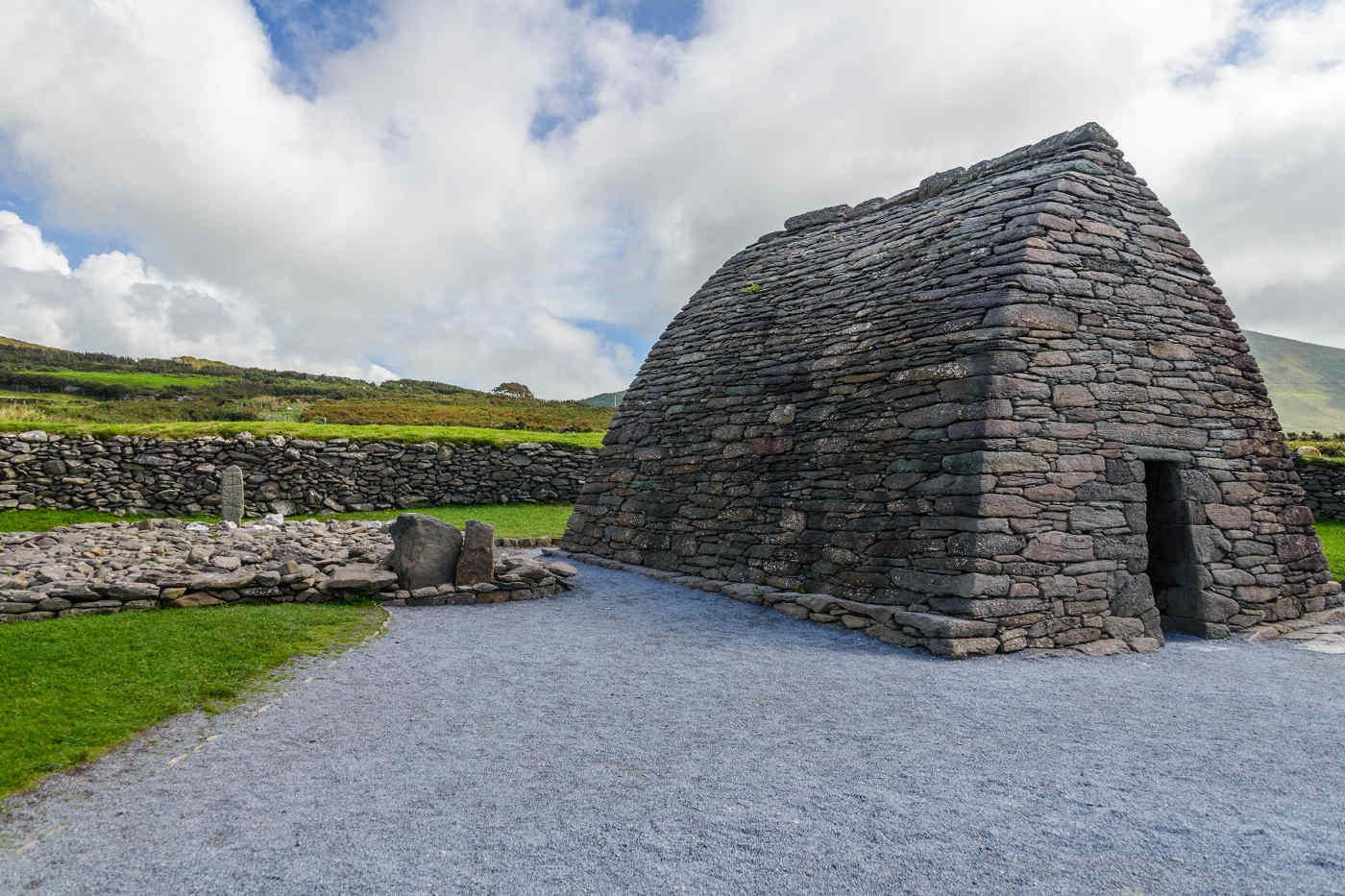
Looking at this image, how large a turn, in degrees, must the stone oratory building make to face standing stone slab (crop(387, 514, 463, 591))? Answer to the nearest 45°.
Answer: approximately 135° to its right

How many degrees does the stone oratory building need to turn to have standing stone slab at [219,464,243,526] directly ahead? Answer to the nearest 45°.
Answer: approximately 135° to its right

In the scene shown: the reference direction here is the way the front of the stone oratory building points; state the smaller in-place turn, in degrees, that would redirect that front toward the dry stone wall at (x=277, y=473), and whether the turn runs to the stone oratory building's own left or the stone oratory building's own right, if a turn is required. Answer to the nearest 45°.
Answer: approximately 135° to the stone oratory building's own right

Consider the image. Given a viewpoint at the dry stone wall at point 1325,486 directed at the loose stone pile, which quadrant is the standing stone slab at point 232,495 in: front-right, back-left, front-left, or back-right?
front-right

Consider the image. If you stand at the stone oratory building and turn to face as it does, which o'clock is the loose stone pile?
The loose stone pile is roughly at 4 o'clock from the stone oratory building.

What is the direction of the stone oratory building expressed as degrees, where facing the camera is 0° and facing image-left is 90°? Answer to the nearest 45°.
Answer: approximately 315°

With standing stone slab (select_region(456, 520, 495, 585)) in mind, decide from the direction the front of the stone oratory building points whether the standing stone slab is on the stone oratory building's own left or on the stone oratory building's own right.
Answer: on the stone oratory building's own right

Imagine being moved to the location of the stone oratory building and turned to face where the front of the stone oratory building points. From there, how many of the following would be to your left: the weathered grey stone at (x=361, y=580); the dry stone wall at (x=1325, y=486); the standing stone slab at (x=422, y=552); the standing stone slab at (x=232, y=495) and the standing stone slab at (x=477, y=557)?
1

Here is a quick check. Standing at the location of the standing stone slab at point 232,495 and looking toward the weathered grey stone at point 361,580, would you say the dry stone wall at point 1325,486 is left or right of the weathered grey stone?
left

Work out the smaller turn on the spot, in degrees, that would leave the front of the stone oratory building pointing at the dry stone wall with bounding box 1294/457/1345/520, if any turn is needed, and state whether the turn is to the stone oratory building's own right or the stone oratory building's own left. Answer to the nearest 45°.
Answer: approximately 90° to the stone oratory building's own left

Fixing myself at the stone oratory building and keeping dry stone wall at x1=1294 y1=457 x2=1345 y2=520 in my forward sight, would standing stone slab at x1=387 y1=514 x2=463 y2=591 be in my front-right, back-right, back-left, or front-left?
back-left

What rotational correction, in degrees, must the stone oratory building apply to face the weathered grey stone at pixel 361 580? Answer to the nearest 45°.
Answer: approximately 135° to its right
